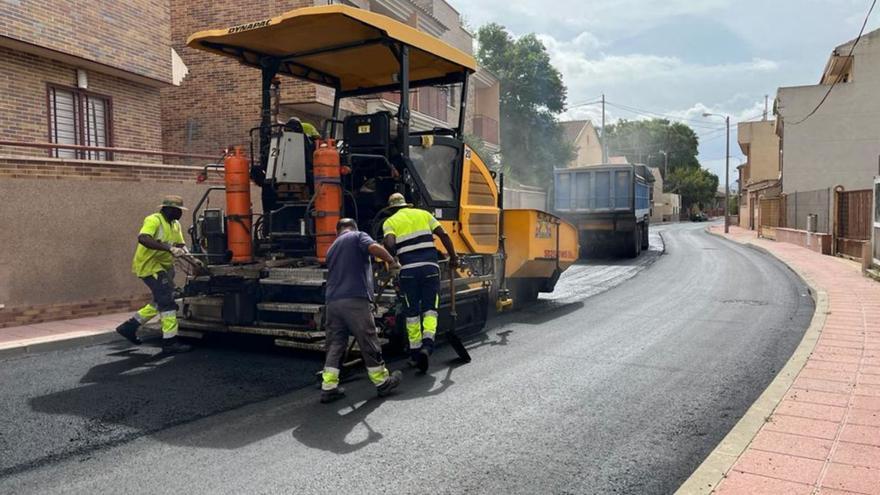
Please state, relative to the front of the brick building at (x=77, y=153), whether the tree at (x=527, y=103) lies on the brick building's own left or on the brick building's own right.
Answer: on the brick building's own left

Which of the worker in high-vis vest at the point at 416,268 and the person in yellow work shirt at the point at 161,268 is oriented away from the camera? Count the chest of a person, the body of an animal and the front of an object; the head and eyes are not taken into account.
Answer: the worker in high-vis vest at the point at 416,268

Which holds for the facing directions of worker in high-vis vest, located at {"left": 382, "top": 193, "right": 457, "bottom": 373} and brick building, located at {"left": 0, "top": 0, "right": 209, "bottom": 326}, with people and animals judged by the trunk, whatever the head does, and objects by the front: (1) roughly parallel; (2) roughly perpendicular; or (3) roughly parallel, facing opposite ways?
roughly perpendicular

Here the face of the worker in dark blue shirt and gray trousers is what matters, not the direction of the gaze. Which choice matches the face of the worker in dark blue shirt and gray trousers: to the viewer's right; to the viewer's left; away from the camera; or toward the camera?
away from the camera

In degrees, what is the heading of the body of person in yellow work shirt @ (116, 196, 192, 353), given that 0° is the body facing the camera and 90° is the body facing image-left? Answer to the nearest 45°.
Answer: approximately 270°

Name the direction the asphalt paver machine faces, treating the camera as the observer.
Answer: facing away from the viewer and to the right of the viewer

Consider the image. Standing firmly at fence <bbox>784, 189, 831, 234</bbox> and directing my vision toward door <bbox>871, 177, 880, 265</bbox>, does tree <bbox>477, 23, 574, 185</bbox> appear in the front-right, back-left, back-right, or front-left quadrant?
back-right

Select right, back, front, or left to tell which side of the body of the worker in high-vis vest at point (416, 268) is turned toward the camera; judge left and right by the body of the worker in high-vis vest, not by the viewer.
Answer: back

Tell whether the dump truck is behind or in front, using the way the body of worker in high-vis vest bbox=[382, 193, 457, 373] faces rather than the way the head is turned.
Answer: in front

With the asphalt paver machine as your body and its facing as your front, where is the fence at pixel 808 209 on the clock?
The fence is roughly at 12 o'clock from the asphalt paver machine.

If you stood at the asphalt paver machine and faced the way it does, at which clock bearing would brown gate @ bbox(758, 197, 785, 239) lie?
The brown gate is roughly at 12 o'clock from the asphalt paver machine.

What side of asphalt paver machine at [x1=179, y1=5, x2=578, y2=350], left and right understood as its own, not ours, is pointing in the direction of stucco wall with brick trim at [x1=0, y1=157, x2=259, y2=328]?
left

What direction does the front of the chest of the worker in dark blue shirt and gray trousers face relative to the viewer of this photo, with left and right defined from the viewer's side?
facing away from the viewer and to the right of the viewer

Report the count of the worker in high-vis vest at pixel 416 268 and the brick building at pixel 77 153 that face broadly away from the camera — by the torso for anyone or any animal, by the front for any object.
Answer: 1
